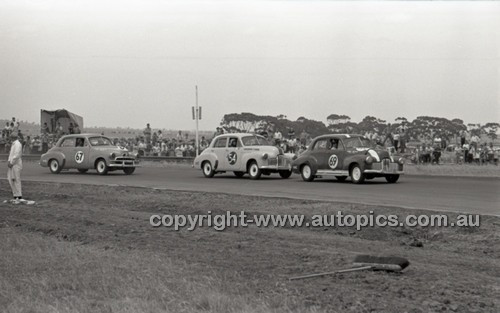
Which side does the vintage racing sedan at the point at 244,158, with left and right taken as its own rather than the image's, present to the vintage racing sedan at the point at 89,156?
back

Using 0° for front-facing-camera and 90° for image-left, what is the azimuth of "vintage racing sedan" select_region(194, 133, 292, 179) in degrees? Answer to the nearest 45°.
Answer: approximately 315°

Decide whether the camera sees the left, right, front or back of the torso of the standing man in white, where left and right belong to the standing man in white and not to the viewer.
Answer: left

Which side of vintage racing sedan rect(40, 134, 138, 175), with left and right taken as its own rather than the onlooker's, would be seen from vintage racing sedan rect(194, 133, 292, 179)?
front

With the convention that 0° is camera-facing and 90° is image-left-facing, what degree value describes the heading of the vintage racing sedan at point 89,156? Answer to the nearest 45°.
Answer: approximately 315°

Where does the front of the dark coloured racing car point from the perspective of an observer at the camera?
facing the viewer and to the right of the viewer

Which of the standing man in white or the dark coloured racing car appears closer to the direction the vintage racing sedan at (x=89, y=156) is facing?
the dark coloured racing car
